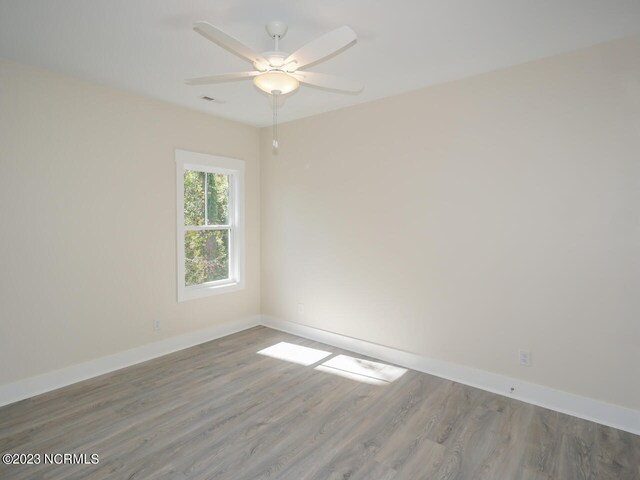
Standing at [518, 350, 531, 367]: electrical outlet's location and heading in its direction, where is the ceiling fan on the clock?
The ceiling fan is roughly at 1 o'clock from the electrical outlet.

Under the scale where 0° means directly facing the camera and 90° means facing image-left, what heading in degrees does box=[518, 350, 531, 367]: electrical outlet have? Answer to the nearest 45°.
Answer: approximately 0°
